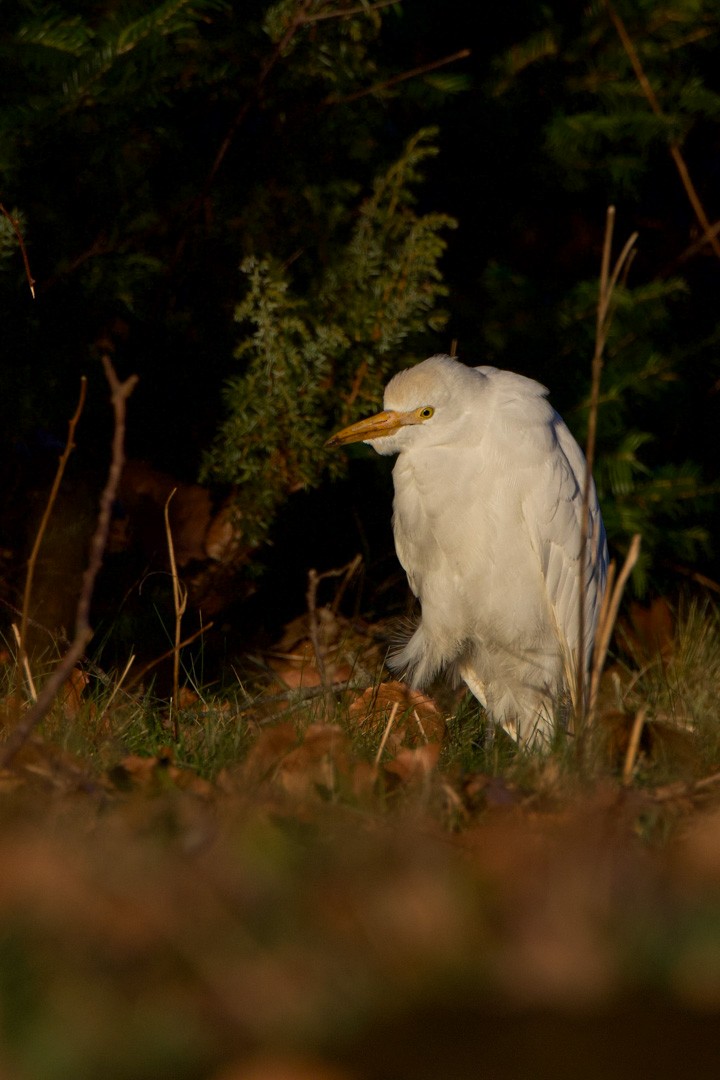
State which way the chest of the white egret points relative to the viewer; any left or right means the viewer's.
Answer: facing the viewer and to the left of the viewer

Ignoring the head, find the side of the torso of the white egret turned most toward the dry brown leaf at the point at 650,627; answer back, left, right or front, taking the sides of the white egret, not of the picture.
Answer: back

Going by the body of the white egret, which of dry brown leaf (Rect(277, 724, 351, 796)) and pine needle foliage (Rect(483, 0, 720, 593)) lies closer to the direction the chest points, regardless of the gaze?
the dry brown leaf

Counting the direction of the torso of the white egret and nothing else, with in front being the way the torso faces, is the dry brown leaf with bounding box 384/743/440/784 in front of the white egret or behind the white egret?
in front

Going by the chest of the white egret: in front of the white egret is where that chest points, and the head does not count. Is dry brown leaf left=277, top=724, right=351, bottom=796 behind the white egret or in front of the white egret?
in front

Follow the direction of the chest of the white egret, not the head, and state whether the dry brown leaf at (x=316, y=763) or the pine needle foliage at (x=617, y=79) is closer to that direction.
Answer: the dry brown leaf

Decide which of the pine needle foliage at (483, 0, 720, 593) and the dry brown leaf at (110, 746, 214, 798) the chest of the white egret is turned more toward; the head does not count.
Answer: the dry brown leaf

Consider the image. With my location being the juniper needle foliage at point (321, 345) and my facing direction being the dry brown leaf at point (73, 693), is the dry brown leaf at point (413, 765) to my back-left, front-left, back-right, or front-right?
front-left

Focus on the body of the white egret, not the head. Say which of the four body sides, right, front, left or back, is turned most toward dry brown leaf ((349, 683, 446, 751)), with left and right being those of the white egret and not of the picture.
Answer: front
